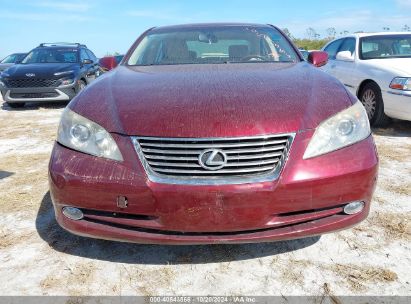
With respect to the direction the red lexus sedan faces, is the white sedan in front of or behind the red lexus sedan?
behind

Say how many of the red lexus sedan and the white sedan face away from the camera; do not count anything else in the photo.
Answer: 0

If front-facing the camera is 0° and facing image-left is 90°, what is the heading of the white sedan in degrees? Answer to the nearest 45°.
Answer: approximately 315°

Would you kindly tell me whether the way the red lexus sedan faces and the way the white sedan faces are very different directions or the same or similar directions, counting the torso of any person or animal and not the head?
same or similar directions

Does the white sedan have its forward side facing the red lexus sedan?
no

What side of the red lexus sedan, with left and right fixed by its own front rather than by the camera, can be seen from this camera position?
front
